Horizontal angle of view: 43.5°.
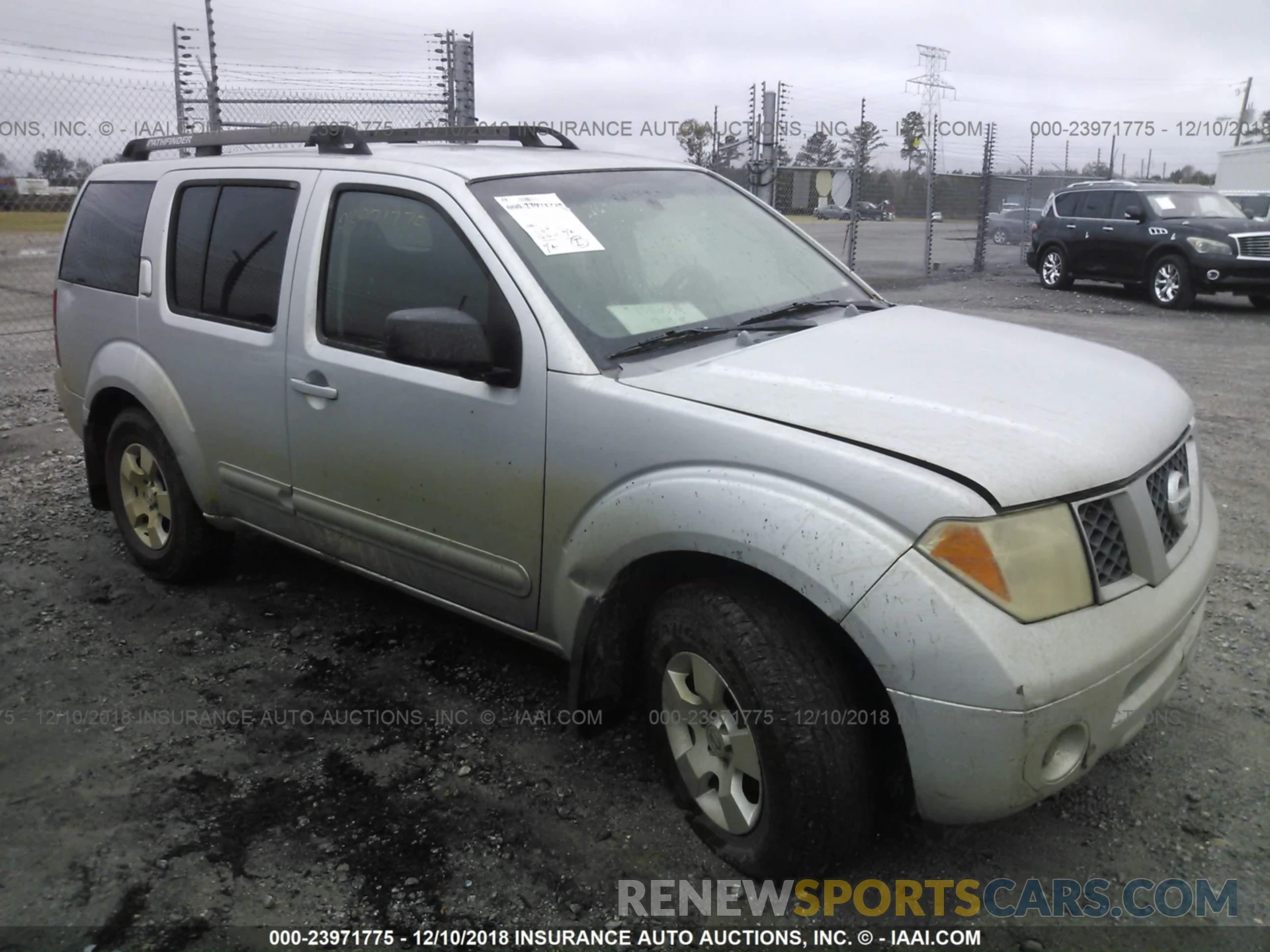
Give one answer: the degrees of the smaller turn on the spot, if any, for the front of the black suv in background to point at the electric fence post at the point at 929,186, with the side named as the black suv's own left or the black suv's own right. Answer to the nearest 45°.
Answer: approximately 180°

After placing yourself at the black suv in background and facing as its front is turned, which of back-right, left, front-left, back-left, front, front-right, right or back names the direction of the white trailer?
back-left

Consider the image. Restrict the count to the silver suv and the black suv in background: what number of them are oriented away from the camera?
0

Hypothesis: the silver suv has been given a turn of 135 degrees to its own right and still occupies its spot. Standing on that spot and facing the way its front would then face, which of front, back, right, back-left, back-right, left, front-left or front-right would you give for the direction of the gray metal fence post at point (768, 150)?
right

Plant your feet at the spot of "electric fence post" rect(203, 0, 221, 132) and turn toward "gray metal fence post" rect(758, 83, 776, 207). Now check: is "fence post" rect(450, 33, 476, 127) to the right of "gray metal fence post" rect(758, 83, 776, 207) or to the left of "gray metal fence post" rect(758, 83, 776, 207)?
right

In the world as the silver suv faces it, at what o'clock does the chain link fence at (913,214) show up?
The chain link fence is roughly at 8 o'clock from the silver suv.

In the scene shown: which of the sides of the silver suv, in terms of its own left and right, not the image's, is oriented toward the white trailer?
left

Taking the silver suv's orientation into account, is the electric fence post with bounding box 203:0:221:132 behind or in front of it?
behind

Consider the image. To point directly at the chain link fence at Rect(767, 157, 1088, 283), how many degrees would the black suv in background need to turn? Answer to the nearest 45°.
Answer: approximately 180°

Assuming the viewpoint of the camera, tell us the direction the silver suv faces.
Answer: facing the viewer and to the right of the viewer

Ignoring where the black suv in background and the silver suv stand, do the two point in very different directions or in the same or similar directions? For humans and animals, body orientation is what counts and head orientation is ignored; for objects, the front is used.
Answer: same or similar directions

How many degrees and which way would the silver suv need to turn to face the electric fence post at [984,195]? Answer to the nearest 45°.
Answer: approximately 135° to its left
